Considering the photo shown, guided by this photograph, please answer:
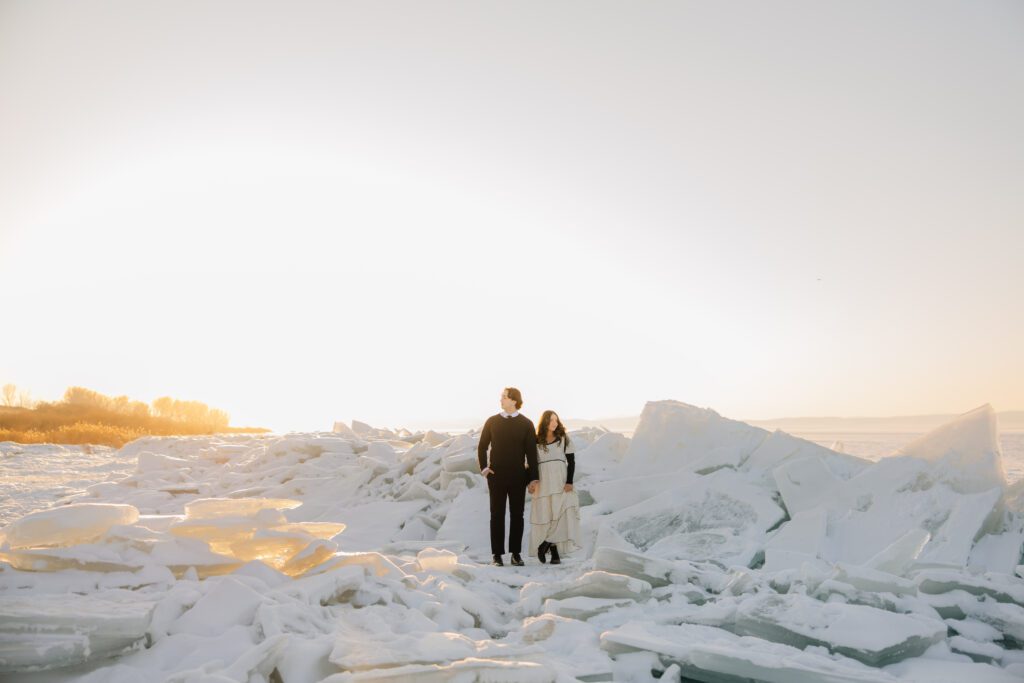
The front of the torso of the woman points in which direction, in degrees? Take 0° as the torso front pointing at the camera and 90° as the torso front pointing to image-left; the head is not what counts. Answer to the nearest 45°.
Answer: approximately 0°

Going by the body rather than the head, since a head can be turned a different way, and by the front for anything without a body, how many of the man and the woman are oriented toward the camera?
2

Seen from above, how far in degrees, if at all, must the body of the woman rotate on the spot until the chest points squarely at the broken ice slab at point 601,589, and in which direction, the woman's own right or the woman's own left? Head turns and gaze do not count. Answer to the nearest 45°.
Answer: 0° — they already face it

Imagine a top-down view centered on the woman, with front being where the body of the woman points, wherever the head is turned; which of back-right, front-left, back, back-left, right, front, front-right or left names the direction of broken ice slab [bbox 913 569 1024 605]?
front-left

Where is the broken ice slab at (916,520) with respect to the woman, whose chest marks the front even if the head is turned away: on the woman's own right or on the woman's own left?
on the woman's own left

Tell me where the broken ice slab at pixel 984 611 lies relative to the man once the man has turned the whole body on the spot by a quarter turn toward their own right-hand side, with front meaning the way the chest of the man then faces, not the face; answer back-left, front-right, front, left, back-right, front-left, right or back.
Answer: back-left

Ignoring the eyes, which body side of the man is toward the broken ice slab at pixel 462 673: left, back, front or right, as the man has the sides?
front
